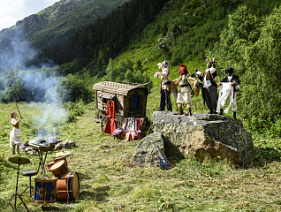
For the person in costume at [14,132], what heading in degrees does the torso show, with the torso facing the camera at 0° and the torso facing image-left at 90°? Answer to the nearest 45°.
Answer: approximately 270°

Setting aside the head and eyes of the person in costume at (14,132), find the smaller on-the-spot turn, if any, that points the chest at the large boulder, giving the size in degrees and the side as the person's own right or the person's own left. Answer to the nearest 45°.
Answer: approximately 45° to the person's own right
